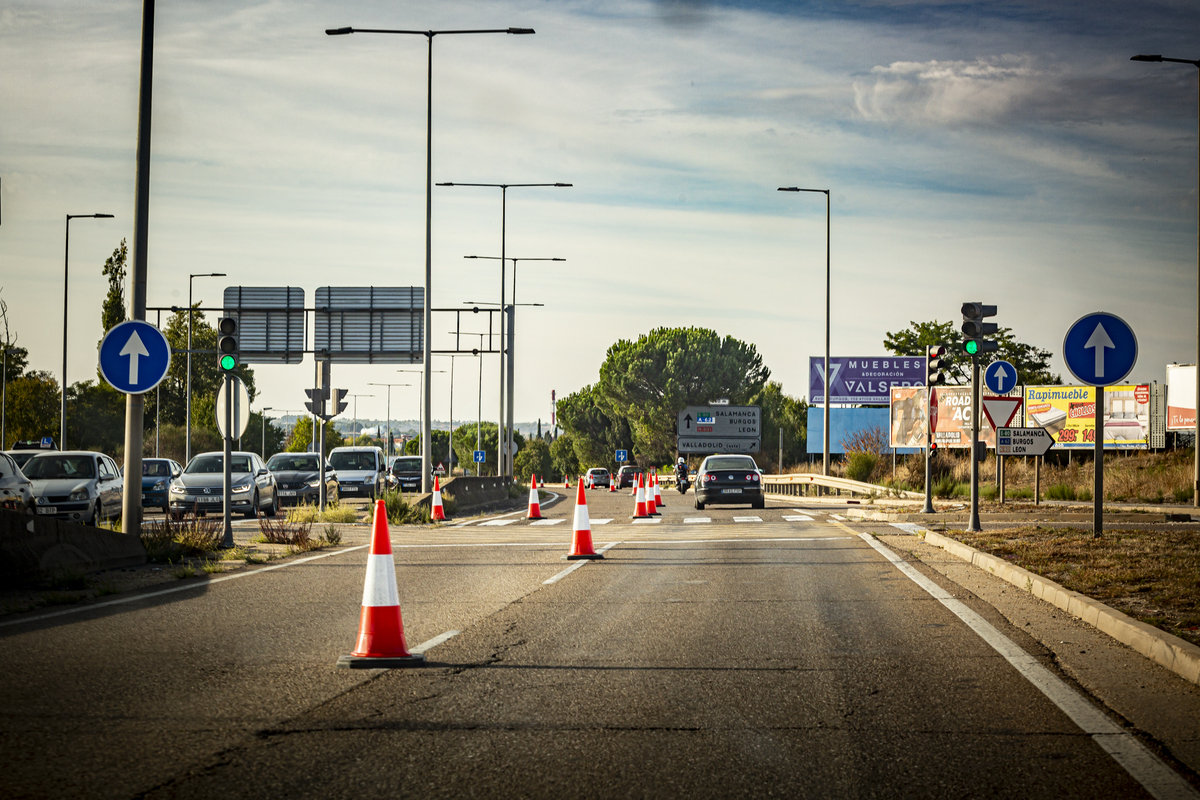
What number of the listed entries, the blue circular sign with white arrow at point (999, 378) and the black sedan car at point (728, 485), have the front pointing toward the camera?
1

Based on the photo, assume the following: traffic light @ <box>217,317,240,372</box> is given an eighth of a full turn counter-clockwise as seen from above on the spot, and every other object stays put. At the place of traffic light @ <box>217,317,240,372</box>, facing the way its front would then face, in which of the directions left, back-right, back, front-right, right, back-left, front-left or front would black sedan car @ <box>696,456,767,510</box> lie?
left

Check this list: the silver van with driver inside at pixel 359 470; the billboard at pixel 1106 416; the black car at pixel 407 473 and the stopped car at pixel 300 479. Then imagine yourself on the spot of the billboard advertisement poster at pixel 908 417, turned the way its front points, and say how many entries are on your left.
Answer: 1

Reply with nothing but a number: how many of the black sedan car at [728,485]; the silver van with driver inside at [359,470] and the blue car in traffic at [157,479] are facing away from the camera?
1

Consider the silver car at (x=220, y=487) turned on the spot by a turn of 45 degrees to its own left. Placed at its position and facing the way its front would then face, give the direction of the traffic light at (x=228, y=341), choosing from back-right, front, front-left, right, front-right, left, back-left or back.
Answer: front

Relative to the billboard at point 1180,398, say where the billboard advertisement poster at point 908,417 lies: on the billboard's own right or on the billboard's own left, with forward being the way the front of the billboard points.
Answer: on the billboard's own right

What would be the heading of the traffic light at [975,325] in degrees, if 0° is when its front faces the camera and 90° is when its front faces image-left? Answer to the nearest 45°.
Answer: approximately 0°

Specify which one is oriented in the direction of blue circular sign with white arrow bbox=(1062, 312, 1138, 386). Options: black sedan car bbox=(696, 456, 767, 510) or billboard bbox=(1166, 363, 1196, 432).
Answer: the billboard

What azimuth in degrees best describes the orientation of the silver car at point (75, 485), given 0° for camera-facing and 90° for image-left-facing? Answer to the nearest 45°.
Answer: approximately 45°

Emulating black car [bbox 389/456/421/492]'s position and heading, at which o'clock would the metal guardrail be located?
The metal guardrail is roughly at 10 o'clock from the black car.

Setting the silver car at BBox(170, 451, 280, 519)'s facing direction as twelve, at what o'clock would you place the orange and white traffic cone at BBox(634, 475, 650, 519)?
The orange and white traffic cone is roughly at 8 o'clock from the silver car.

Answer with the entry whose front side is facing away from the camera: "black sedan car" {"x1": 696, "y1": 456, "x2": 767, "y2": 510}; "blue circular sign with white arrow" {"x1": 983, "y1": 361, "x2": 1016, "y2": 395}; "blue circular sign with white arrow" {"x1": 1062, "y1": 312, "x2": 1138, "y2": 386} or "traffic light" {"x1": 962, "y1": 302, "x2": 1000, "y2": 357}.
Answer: the black sedan car
